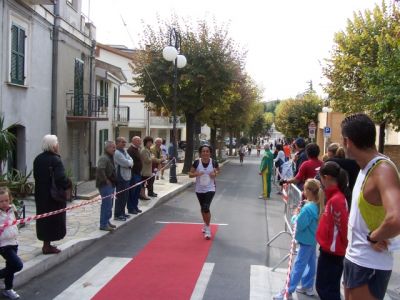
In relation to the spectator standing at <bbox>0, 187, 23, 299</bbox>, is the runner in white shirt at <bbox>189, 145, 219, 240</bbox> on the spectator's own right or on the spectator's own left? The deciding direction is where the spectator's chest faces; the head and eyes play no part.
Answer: on the spectator's own left

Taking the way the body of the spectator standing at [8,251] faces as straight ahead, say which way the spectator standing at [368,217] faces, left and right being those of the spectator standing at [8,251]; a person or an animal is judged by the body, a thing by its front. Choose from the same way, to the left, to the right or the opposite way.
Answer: the opposite way

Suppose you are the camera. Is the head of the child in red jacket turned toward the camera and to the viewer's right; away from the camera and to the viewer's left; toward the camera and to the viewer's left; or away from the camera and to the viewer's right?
away from the camera and to the viewer's left

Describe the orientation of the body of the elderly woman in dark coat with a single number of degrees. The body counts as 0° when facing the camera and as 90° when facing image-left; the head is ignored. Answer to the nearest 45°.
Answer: approximately 270°

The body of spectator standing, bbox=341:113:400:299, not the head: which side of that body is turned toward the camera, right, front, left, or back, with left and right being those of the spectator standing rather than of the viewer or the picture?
left

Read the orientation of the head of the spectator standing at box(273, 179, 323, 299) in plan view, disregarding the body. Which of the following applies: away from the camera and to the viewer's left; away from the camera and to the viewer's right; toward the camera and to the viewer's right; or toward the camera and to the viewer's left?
away from the camera and to the viewer's left

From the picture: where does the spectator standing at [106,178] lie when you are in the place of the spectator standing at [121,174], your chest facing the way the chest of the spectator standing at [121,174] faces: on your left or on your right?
on your right

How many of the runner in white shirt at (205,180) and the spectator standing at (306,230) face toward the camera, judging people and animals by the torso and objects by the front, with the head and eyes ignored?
1

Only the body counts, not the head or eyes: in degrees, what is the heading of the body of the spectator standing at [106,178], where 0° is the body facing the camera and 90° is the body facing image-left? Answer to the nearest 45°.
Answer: approximately 270°

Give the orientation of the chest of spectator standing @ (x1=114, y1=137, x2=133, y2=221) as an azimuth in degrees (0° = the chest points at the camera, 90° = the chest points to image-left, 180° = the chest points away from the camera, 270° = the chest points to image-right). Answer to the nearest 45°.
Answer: approximately 270°

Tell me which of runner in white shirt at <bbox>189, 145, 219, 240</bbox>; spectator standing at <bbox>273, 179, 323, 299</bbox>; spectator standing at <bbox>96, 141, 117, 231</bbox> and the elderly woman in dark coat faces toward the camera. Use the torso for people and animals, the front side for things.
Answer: the runner in white shirt

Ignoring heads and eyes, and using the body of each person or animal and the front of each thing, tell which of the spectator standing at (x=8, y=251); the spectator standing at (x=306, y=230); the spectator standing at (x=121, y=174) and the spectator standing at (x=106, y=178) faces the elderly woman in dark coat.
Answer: the spectator standing at (x=306, y=230)

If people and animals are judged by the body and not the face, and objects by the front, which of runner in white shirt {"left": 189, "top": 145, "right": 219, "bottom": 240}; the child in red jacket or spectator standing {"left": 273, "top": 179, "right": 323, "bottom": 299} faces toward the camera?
the runner in white shirt

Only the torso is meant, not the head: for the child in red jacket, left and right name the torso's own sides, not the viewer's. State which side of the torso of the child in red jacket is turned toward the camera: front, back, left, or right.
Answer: left
